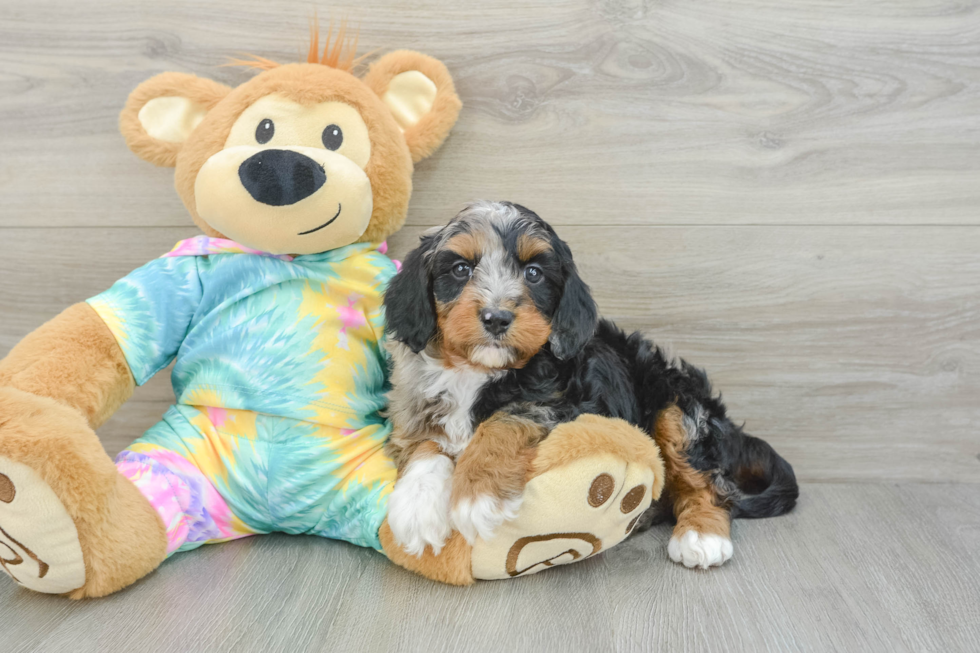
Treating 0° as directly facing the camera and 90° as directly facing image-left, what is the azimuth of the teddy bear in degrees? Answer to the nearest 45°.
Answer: approximately 0°

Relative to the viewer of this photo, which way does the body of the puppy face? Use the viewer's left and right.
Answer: facing the viewer and to the left of the viewer
